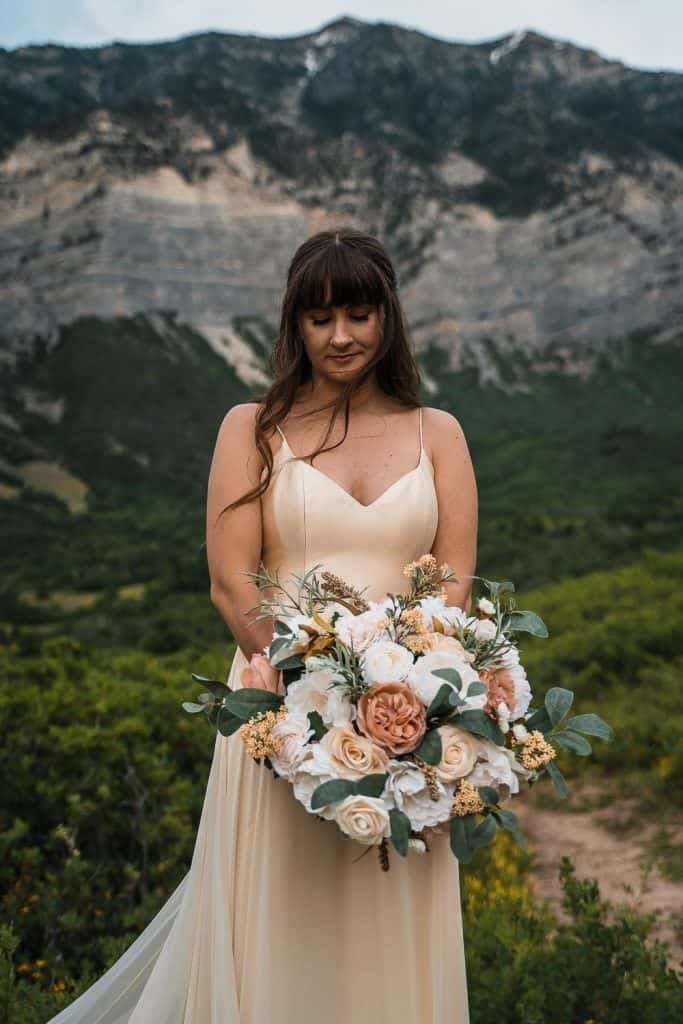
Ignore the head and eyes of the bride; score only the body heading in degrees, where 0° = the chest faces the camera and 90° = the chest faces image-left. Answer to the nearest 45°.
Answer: approximately 0°

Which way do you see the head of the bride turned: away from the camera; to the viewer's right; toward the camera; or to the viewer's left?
toward the camera
